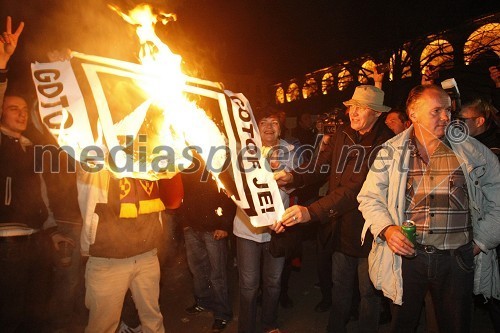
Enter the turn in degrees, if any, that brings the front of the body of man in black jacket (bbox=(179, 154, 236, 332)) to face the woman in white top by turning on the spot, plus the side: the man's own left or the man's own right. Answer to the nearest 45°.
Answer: approximately 90° to the man's own left

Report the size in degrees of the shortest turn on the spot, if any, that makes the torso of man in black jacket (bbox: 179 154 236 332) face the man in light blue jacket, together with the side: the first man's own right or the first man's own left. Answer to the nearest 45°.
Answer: approximately 90° to the first man's own left

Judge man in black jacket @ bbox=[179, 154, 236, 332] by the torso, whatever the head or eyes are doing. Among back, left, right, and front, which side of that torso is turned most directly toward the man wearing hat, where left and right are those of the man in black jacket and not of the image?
left

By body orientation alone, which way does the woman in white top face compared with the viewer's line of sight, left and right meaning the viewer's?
facing the viewer

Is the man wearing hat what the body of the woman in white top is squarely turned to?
no

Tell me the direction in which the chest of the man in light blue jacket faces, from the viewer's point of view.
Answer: toward the camera

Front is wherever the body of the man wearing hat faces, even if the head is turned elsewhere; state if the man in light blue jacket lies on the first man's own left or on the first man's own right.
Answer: on the first man's own left

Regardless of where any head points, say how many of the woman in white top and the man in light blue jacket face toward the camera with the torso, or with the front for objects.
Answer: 2

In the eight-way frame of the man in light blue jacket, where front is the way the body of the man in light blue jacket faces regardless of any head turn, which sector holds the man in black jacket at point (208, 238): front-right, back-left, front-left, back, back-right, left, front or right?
right

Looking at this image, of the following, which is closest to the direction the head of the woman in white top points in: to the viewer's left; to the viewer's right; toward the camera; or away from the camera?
toward the camera

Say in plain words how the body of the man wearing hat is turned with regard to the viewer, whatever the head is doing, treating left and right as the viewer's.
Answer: facing the viewer and to the left of the viewer

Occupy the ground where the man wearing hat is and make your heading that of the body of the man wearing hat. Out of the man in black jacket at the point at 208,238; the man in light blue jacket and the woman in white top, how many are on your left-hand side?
1

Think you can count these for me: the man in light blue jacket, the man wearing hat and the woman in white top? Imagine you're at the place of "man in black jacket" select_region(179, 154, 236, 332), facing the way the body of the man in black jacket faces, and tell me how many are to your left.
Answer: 3

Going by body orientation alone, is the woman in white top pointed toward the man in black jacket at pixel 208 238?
no

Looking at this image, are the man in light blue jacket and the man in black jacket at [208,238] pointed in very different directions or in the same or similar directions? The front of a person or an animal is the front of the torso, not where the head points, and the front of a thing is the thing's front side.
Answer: same or similar directions
